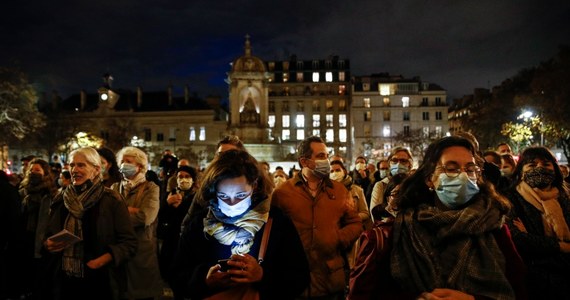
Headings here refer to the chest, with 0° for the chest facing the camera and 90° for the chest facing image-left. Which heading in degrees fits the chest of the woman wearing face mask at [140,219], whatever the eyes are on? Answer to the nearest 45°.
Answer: approximately 45°

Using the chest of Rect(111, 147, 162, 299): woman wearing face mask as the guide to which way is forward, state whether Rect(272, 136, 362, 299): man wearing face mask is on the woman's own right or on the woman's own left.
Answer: on the woman's own left

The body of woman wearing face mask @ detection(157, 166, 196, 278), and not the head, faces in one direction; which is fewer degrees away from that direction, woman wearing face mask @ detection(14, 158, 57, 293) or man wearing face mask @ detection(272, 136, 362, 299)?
the man wearing face mask

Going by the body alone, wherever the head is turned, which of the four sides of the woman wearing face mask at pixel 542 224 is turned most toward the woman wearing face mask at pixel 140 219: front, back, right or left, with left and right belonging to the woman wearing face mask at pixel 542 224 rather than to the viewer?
right

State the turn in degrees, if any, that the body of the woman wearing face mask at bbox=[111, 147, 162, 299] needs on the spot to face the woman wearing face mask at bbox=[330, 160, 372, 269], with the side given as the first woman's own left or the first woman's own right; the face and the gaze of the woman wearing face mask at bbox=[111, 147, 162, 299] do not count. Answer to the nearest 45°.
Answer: approximately 135° to the first woman's own left

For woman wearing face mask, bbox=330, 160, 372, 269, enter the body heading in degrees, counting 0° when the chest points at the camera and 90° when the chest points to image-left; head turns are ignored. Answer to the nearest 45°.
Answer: approximately 45°

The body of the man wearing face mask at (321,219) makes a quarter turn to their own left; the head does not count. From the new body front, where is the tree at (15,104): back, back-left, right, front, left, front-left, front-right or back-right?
back-left

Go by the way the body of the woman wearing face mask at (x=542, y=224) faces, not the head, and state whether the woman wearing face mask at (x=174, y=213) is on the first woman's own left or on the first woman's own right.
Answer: on the first woman's own right
